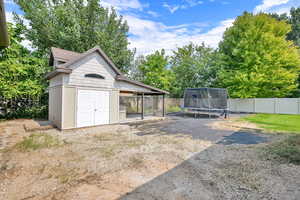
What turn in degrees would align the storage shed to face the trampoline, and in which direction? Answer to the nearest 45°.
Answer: approximately 45° to its left

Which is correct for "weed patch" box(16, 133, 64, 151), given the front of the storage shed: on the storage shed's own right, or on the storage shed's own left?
on the storage shed's own right

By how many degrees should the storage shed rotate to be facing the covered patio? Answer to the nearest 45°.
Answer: approximately 90° to its left

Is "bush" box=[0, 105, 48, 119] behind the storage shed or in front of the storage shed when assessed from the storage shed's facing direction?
behind

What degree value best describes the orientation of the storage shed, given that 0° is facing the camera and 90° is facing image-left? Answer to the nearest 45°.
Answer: approximately 315°

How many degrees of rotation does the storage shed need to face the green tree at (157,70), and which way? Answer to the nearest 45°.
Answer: approximately 90° to its left

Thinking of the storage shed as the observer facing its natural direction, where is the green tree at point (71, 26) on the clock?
The green tree is roughly at 7 o'clock from the storage shed.

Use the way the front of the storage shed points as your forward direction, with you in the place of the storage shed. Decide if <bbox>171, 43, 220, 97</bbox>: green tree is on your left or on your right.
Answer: on your left

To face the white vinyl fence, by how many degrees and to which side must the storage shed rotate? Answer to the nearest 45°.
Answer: approximately 45° to its left
